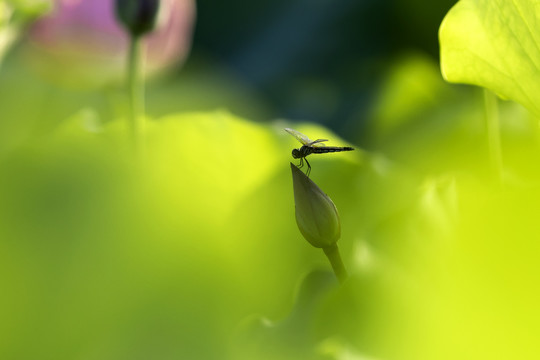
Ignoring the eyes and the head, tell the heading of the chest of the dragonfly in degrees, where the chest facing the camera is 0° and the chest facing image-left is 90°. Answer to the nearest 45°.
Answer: approximately 90°
